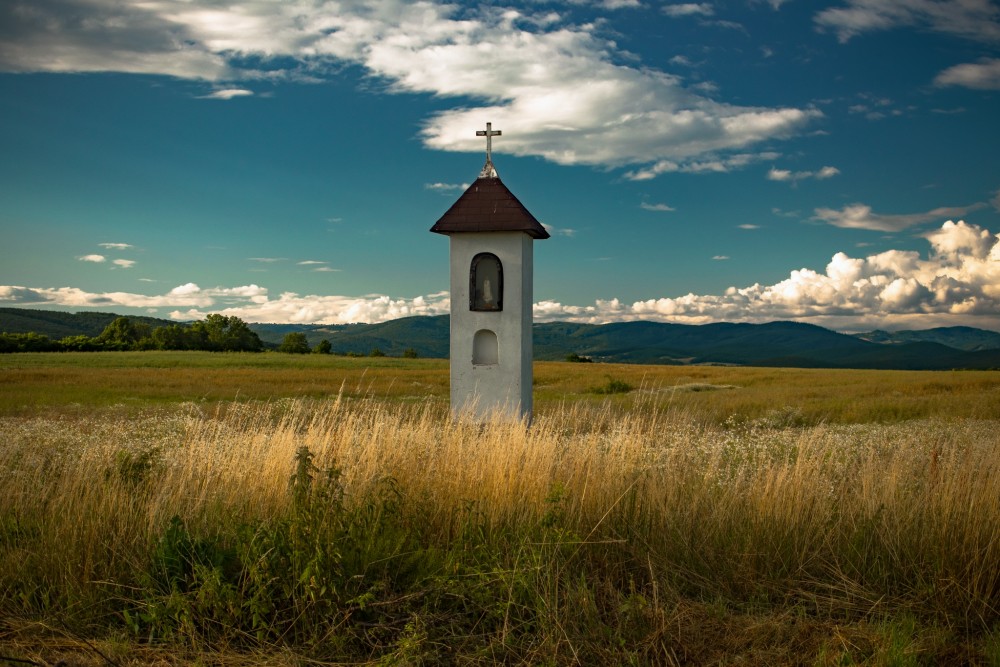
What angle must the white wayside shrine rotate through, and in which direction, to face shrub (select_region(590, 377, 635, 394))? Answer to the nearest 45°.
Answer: approximately 180°

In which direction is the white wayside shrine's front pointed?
toward the camera
